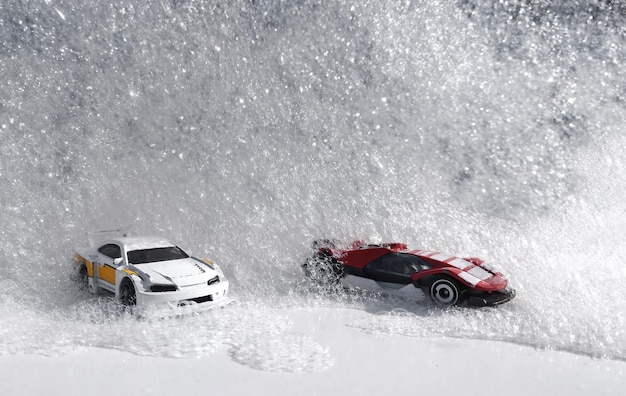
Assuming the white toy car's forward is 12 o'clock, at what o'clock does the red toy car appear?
The red toy car is roughly at 11 o'clock from the white toy car.

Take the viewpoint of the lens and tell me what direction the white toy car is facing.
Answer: facing the viewer and to the right of the viewer
